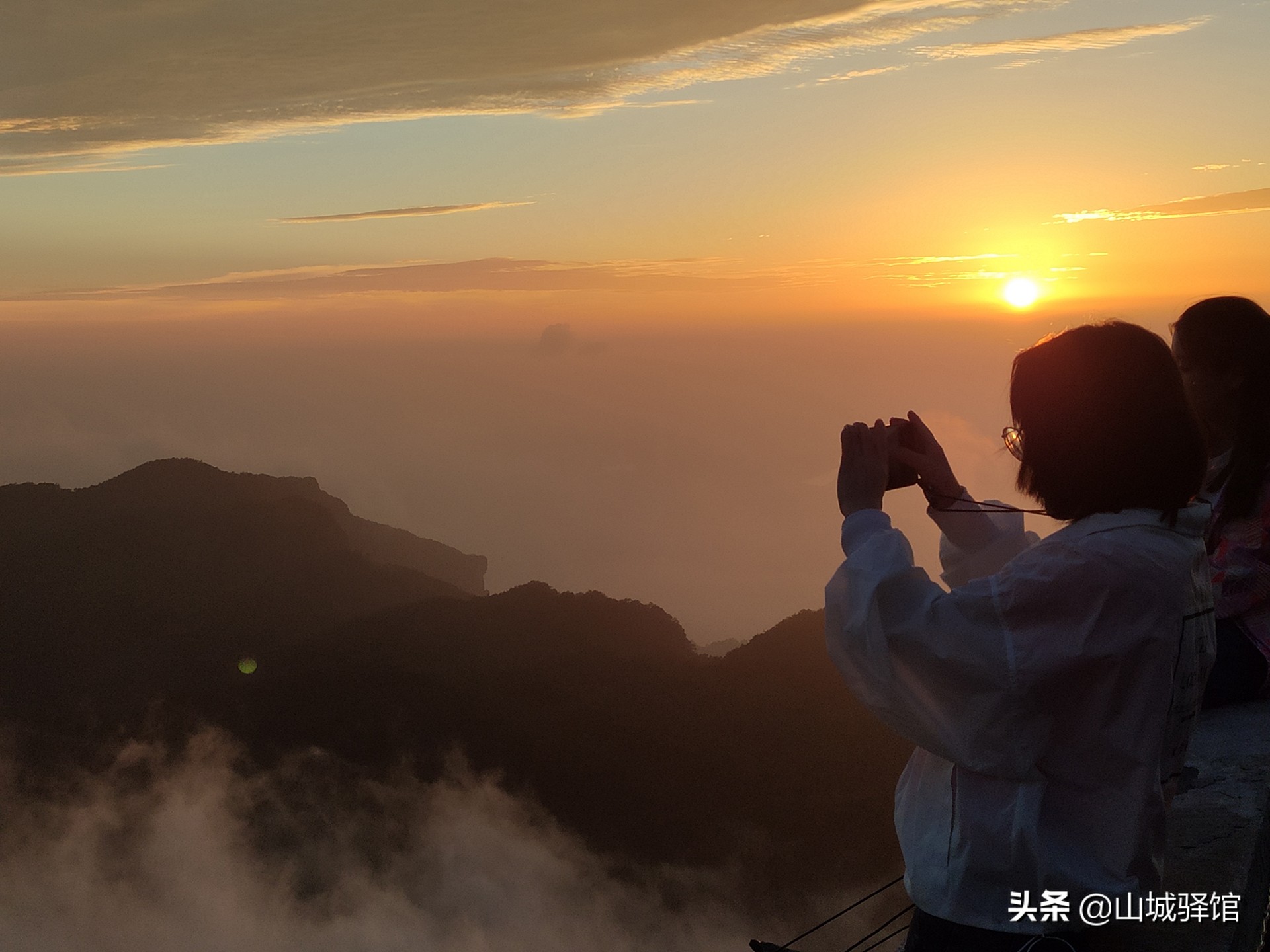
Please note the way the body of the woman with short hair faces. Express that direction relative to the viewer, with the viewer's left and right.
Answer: facing away from the viewer and to the left of the viewer

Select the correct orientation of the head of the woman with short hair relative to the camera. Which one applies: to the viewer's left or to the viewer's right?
to the viewer's left

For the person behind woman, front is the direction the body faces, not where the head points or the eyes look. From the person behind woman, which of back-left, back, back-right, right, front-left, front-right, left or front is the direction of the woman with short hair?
left

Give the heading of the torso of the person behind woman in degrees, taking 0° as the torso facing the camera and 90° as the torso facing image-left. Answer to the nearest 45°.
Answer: approximately 90°

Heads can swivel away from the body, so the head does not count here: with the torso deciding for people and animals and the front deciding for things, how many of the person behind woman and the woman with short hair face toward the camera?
0

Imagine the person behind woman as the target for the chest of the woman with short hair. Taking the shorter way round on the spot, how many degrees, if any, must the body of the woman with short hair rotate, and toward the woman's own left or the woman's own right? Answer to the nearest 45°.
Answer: approximately 45° to the woman's own right
